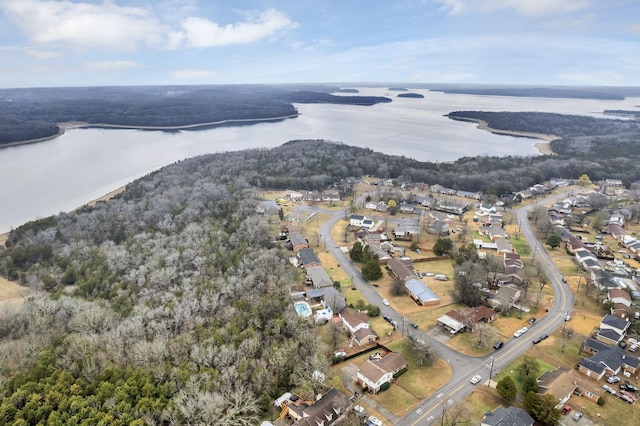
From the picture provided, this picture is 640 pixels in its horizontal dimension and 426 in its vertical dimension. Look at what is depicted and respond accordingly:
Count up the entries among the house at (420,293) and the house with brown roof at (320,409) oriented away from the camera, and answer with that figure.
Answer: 0

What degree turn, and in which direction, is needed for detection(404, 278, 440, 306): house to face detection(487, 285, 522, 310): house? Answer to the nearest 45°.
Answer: approximately 135° to its left

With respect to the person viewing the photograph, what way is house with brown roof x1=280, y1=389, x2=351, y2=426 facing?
facing the viewer and to the right of the viewer

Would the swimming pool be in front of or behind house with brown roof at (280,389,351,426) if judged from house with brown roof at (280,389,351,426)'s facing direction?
behind

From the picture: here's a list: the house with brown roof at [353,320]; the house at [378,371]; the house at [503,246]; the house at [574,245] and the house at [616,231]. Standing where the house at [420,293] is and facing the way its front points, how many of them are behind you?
3

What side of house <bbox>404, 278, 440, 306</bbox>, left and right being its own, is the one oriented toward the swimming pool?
front

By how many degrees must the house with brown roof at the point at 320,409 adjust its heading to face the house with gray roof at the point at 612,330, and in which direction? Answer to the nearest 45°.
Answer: approximately 45° to its left

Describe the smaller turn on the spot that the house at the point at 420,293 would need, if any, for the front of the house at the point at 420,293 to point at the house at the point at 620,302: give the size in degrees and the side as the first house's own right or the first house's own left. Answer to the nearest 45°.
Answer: approximately 135° to the first house's own left

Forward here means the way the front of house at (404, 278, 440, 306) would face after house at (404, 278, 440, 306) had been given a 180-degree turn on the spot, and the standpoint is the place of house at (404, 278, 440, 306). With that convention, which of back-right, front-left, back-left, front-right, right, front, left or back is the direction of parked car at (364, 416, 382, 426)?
back-right

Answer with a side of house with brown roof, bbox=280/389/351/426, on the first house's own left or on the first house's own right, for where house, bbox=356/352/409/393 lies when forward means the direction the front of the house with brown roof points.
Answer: on the first house's own left

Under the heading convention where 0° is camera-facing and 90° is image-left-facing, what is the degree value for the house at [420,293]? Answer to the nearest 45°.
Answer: approximately 45°

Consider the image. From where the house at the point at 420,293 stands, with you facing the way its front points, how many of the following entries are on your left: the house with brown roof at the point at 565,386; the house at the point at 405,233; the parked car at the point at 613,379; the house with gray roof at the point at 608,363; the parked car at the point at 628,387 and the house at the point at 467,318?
5

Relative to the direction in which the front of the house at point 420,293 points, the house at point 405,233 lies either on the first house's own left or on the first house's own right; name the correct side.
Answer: on the first house's own right

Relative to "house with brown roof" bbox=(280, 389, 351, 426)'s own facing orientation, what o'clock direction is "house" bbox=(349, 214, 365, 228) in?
The house is roughly at 8 o'clock from the house with brown roof.

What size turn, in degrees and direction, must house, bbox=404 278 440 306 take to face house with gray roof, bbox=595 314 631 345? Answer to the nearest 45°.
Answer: approximately 135° to its left
